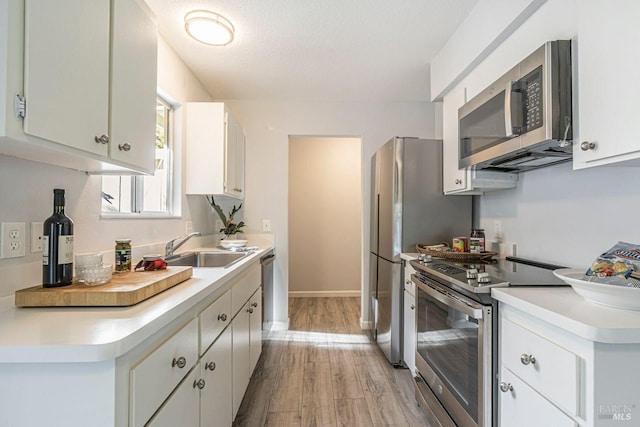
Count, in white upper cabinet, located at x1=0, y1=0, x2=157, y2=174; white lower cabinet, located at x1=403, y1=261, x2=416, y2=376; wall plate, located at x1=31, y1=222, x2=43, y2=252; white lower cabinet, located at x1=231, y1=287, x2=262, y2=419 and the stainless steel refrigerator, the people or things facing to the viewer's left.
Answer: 2

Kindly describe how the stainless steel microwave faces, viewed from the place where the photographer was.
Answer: facing the viewer and to the left of the viewer

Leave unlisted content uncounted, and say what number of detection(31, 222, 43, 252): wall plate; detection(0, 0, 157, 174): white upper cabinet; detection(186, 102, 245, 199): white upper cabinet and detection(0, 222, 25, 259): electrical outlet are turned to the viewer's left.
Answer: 0

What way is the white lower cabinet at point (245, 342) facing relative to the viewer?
to the viewer's right

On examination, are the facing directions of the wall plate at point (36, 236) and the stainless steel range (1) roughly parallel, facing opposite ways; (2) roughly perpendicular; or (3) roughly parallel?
roughly parallel, facing opposite ways

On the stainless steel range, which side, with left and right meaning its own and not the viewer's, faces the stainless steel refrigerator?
right

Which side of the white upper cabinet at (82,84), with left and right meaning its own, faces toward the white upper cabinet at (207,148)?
left

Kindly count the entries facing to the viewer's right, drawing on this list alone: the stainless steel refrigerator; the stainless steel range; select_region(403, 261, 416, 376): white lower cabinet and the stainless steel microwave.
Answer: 0

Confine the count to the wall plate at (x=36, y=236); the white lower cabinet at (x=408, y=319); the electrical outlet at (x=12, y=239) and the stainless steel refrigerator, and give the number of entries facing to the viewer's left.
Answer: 2

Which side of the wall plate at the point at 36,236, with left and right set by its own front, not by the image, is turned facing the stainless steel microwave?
front

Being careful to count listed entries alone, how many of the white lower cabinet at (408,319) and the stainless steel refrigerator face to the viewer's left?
2

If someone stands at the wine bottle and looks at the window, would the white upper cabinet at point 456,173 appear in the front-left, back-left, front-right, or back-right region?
front-right

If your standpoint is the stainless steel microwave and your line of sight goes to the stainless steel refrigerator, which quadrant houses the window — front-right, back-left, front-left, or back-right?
front-left

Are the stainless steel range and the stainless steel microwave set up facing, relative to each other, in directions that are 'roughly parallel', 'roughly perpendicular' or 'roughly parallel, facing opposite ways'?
roughly parallel

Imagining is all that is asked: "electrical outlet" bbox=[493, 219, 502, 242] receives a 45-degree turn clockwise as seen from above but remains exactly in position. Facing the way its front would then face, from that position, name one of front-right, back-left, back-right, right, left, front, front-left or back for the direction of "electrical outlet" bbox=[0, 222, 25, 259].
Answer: front-left

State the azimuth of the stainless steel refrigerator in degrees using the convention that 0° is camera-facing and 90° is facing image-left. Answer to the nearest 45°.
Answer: approximately 90°

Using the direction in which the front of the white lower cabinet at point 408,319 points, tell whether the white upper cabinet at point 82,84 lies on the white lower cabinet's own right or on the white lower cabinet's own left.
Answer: on the white lower cabinet's own left

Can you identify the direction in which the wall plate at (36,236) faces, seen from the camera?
facing the viewer and to the right of the viewer
